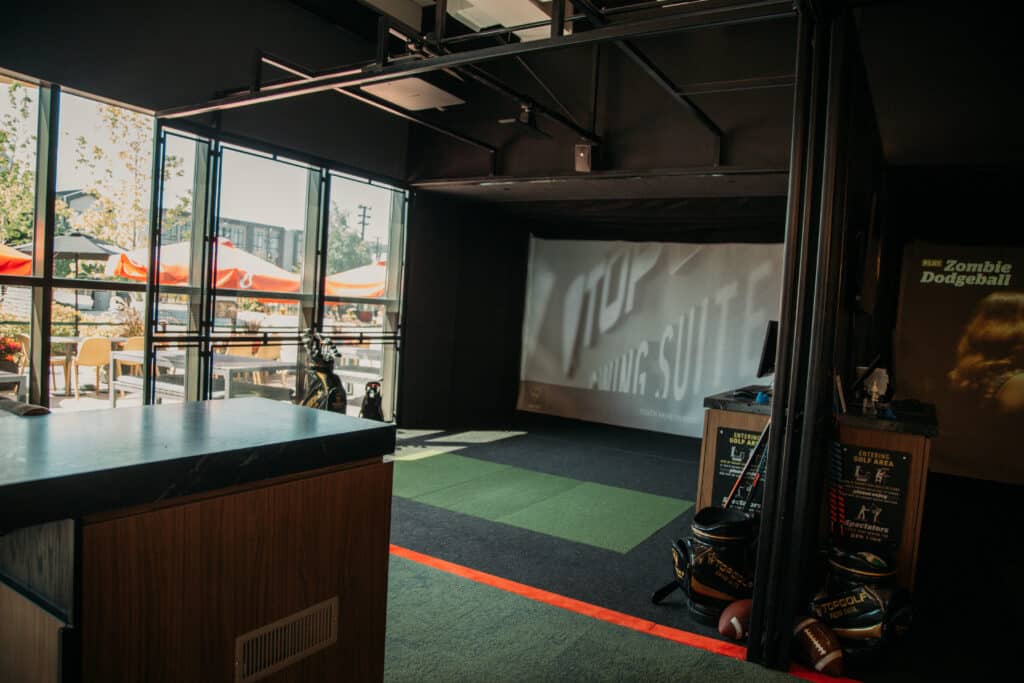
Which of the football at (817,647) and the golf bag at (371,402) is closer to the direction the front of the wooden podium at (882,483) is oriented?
the football

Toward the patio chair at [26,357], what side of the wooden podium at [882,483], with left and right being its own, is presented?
right

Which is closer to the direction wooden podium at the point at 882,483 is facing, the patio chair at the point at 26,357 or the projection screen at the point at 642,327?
the patio chair

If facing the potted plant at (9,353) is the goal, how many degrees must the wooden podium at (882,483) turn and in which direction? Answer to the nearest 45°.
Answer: approximately 90° to its right

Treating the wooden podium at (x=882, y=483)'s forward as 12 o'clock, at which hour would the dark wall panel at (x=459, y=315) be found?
The dark wall panel is roughly at 4 o'clock from the wooden podium.

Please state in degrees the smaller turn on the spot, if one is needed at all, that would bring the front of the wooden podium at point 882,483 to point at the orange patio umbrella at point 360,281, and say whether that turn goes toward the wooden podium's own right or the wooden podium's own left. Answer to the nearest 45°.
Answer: approximately 90° to the wooden podium's own right

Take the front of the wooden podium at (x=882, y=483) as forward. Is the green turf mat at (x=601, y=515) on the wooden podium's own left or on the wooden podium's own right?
on the wooden podium's own right

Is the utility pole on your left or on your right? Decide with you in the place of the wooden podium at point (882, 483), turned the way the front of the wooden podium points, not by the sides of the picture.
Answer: on your right

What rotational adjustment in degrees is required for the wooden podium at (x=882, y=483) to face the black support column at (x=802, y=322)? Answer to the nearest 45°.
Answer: approximately 45° to its right

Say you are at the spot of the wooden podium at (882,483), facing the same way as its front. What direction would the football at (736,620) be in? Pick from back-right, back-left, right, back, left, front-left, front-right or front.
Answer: front-right

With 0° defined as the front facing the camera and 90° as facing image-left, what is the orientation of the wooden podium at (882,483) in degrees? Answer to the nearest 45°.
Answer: approximately 0°

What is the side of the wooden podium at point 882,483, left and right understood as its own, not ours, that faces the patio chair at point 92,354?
right

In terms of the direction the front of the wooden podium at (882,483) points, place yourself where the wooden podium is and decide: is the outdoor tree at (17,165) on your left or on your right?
on your right

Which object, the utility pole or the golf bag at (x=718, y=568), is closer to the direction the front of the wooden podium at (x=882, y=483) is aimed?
the golf bag
